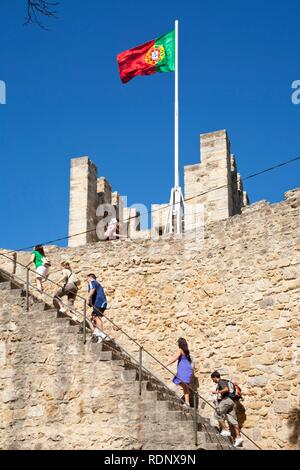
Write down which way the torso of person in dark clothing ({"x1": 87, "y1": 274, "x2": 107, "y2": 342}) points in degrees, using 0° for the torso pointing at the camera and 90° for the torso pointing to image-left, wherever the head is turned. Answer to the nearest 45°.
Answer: approximately 90°

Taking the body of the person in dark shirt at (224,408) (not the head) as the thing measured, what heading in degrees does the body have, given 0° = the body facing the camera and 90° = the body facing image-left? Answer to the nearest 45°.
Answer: approximately 90°

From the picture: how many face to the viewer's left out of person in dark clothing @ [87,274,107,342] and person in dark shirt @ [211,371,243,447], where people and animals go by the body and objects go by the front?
2

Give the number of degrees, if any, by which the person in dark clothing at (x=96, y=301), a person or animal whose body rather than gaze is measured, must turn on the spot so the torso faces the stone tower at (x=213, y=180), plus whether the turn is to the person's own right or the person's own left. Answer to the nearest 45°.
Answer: approximately 135° to the person's own right

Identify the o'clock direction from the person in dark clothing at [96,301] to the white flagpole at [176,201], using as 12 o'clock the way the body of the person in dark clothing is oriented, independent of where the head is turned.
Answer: The white flagpole is roughly at 4 o'clock from the person in dark clothing.

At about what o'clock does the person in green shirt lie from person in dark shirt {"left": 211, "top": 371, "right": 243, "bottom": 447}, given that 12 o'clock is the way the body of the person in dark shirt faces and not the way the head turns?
The person in green shirt is roughly at 1 o'clock from the person in dark shirt.
